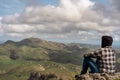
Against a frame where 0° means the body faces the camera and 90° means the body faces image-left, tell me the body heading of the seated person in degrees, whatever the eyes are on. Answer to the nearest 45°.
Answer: approximately 135°
